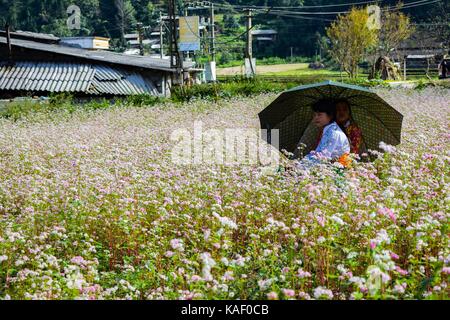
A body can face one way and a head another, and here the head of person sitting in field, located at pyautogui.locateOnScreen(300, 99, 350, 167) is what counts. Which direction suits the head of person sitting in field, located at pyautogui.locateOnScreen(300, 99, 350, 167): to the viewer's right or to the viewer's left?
to the viewer's left

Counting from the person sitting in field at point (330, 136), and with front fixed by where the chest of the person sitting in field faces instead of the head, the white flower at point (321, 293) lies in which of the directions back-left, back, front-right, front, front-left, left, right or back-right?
left

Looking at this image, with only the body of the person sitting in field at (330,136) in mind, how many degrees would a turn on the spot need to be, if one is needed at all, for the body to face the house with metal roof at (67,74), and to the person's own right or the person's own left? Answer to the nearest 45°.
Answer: approximately 45° to the person's own right

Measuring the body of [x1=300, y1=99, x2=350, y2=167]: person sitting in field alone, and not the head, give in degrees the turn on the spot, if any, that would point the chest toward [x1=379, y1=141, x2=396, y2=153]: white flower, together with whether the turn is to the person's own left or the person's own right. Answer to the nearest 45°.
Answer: approximately 135° to the person's own left
